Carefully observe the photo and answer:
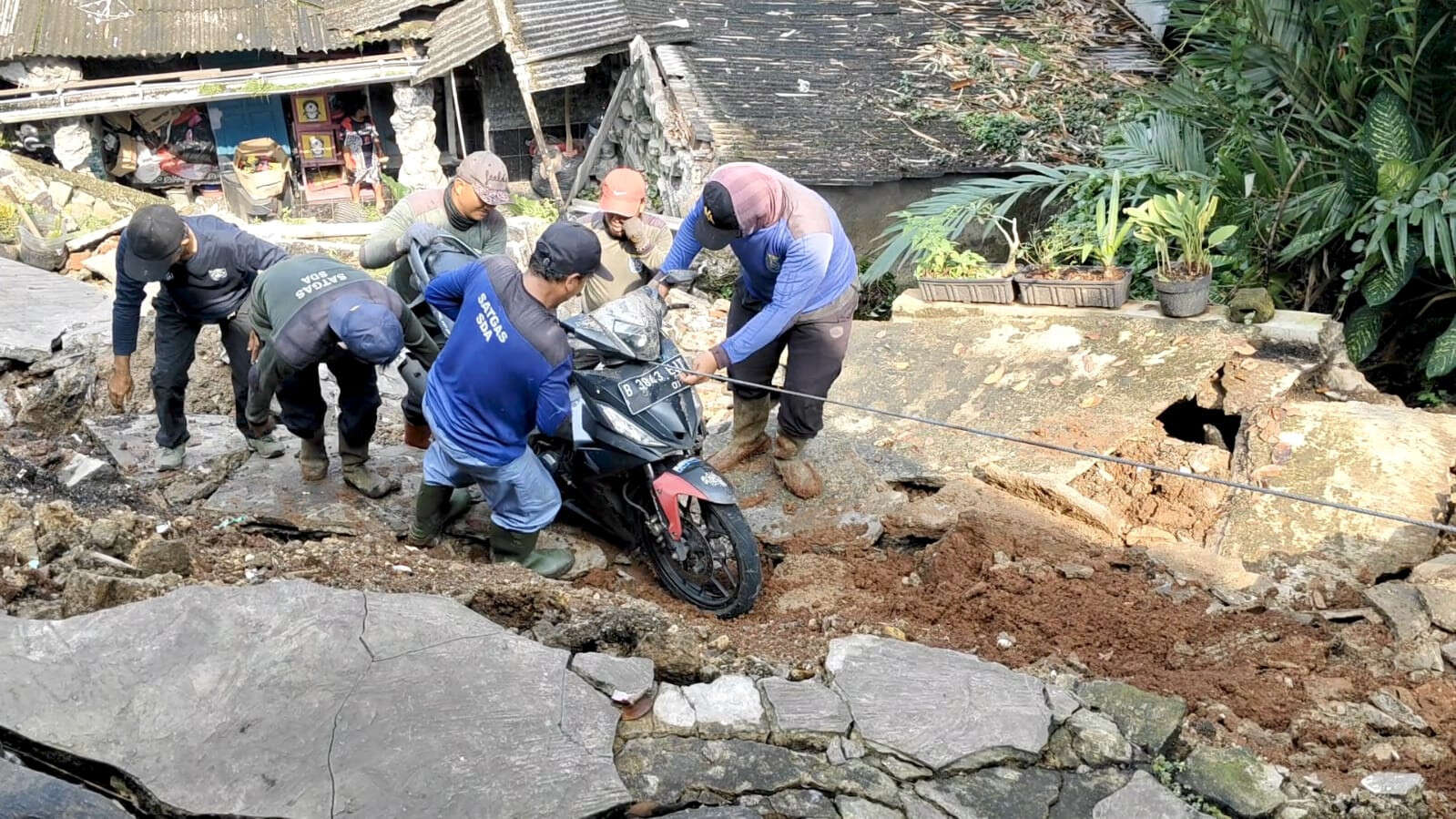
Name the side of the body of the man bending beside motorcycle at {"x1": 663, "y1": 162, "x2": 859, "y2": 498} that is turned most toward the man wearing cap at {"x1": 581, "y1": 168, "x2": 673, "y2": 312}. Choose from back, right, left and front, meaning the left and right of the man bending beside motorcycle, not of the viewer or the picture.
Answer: right

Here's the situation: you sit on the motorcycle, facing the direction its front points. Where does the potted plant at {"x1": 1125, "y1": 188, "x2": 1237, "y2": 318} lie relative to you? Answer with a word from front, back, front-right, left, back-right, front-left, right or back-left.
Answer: left

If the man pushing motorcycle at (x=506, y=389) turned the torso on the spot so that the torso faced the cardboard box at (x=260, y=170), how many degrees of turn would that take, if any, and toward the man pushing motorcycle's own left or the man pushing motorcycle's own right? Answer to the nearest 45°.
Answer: approximately 45° to the man pushing motorcycle's own left

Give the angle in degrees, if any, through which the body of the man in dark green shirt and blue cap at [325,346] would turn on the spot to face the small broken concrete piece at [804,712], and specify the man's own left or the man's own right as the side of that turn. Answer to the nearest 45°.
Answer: approximately 45° to the man's own right

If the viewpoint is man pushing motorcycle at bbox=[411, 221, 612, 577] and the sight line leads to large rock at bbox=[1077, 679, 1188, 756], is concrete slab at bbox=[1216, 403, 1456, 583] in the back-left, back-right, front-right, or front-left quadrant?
front-left

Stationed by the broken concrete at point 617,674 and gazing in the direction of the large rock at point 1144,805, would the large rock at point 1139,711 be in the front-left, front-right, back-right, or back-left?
front-left

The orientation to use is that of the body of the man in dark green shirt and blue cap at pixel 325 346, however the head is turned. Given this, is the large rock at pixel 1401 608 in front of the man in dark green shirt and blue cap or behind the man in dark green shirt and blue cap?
in front

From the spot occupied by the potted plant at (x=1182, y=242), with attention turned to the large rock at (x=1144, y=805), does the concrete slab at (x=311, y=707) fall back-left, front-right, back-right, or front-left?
front-right

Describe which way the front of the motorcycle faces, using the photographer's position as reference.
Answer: facing the viewer and to the right of the viewer

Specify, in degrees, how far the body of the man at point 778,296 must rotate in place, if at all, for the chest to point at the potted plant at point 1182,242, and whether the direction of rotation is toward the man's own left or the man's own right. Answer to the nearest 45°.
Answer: approximately 180°

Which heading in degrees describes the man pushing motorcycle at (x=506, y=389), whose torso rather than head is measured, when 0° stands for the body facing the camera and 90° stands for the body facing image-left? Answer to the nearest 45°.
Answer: approximately 225°

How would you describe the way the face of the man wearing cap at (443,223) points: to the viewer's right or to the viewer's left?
to the viewer's right

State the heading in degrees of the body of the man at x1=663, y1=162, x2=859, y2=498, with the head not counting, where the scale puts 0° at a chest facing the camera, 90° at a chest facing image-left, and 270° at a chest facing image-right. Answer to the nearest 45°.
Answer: approximately 45°

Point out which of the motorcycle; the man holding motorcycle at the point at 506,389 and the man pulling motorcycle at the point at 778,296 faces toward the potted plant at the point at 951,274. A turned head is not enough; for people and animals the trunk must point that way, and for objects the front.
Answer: the man holding motorcycle at the point at 506,389

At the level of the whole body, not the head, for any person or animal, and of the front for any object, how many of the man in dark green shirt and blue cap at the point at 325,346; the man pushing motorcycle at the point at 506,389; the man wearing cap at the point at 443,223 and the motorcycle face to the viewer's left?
0

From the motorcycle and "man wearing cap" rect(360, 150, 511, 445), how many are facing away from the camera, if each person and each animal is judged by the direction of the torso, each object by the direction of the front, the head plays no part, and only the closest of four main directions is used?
0
